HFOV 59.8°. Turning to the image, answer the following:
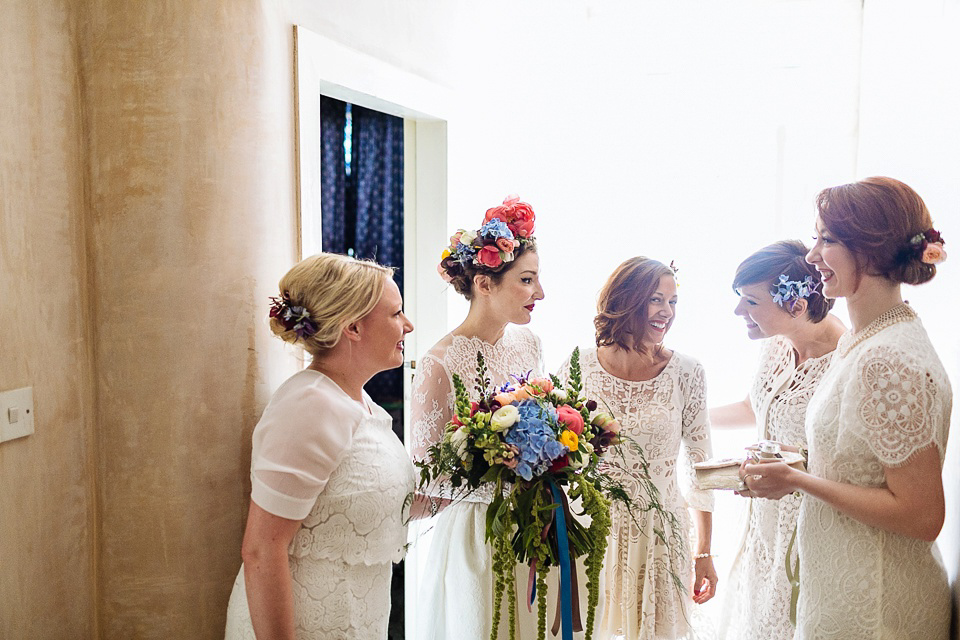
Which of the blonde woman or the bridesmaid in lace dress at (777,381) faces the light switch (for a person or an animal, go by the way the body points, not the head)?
the bridesmaid in lace dress

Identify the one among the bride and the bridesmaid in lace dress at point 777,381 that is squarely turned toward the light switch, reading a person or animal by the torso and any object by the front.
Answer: the bridesmaid in lace dress

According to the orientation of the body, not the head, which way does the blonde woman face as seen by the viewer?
to the viewer's right

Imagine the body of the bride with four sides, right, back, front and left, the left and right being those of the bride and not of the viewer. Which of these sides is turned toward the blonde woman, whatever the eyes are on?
right

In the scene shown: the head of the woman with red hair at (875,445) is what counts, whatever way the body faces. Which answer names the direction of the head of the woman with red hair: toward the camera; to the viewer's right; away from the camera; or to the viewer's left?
to the viewer's left

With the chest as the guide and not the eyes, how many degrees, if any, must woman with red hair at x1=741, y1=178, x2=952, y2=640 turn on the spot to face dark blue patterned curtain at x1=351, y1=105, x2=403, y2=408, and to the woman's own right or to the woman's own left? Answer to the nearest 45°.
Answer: approximately 45° to the woman's own right

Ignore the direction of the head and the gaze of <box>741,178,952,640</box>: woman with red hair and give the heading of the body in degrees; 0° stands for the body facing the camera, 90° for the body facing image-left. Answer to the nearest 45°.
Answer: approximately 90°

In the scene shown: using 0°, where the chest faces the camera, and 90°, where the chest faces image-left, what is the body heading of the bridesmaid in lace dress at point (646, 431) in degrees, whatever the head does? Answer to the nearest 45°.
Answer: approximately 0°

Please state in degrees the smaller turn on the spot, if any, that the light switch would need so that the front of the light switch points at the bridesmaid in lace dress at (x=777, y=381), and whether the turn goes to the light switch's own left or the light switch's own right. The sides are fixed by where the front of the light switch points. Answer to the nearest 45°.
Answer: approximately 45° to the light switch's own left

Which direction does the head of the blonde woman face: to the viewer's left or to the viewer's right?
to the viewer's right

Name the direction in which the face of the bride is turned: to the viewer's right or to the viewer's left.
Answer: to the viewer's right

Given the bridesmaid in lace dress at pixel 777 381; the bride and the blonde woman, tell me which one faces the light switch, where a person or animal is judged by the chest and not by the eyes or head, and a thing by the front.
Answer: the bridesmaid in lace dress
